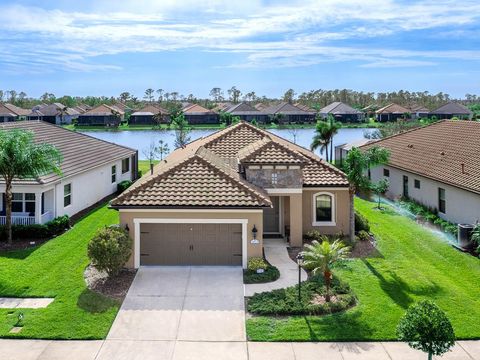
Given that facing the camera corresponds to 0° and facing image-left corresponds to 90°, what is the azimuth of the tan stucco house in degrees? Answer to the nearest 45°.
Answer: approximately 0°

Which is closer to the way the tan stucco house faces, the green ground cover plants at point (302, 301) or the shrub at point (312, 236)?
the green ground cover plants

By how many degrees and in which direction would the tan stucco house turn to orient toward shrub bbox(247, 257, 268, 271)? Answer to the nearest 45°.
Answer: approximately 45° to its left

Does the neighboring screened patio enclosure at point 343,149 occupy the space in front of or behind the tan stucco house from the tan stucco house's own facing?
behind

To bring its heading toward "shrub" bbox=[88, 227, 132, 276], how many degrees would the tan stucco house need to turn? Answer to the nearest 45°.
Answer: approximately 45° to its right

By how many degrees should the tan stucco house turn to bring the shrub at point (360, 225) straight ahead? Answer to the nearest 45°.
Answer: approximately 45° to its left

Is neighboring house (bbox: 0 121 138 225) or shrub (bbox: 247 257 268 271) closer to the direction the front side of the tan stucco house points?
the shrub
